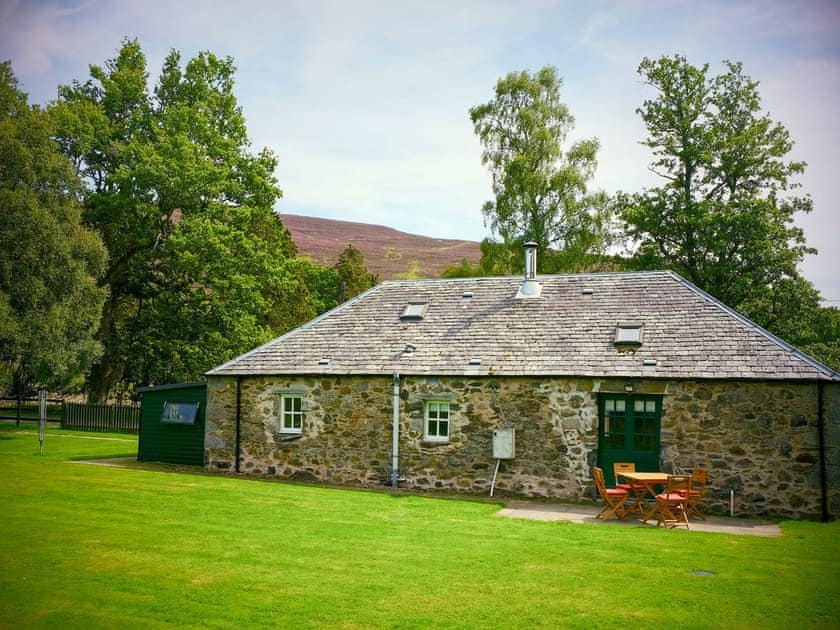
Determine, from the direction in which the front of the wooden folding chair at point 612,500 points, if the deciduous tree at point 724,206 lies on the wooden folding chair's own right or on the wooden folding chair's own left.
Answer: on the wooden folding chair's own left

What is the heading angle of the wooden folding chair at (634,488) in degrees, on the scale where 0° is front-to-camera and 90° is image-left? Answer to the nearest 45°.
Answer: approximately 315°

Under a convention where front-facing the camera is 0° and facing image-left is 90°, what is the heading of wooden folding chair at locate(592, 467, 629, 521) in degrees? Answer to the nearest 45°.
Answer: approximately 270°

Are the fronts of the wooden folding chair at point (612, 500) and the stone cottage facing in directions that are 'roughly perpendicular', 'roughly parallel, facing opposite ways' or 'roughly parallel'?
roughly perpendicular

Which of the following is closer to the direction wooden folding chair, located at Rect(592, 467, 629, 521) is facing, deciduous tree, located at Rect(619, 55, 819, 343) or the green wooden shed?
the deciduous tree

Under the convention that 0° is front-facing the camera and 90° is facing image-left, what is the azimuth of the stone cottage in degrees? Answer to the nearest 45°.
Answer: approximately 0°

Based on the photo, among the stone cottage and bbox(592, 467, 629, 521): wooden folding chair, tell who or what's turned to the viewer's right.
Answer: the wooden folding chair

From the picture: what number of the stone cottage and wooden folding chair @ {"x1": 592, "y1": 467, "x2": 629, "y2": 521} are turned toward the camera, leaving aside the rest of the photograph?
1

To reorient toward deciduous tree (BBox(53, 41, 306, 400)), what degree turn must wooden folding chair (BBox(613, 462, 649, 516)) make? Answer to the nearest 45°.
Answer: approximately 180°

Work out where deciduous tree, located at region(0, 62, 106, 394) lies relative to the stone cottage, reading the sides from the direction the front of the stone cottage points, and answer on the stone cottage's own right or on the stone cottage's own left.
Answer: on the stone cottage's own right
